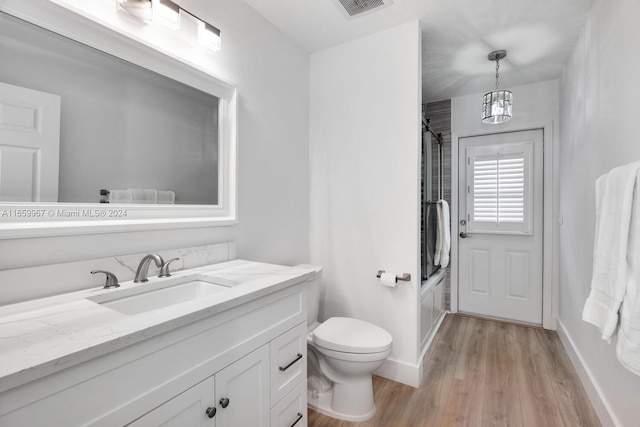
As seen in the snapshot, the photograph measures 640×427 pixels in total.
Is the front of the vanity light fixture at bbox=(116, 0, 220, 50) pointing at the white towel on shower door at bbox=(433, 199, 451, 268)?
no

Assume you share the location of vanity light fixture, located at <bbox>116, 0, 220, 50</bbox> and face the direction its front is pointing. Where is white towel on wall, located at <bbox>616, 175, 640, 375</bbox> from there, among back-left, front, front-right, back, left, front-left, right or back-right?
front

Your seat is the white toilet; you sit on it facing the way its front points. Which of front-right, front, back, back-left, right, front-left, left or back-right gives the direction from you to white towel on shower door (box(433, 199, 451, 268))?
left

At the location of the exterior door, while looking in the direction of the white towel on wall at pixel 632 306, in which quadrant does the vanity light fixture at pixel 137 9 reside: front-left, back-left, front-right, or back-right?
front-right

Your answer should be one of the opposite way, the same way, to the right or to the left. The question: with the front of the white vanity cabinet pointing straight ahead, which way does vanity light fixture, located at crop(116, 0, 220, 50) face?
the same way

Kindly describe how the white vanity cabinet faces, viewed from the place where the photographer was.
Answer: facing the viewer and to the right of the viewer

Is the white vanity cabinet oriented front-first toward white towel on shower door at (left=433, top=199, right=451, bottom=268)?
no

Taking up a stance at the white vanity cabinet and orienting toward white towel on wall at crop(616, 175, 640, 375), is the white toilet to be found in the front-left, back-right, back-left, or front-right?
front-left

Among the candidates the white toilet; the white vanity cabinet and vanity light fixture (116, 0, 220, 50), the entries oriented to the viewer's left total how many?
0

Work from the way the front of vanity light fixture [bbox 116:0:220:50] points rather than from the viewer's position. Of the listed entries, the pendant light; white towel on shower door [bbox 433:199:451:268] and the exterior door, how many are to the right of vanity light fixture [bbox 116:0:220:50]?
0
